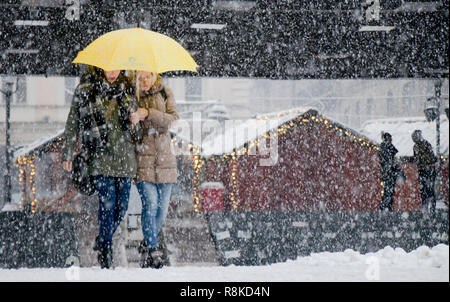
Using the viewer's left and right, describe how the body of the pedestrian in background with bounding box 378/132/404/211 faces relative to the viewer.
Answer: facing to the right of the viewer

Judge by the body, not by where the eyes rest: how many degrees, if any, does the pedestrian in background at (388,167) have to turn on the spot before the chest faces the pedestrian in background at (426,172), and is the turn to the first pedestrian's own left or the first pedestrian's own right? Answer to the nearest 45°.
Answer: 0° — they already face them

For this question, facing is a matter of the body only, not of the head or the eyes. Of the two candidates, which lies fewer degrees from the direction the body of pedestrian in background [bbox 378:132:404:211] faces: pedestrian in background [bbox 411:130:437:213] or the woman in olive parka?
the pedestrian in background

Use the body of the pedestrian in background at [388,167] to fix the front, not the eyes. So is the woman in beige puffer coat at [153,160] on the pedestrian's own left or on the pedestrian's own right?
on the pedestrian's own right

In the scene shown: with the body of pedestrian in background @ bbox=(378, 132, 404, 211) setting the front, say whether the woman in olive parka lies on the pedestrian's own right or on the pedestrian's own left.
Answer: on the pedestrian's own right
